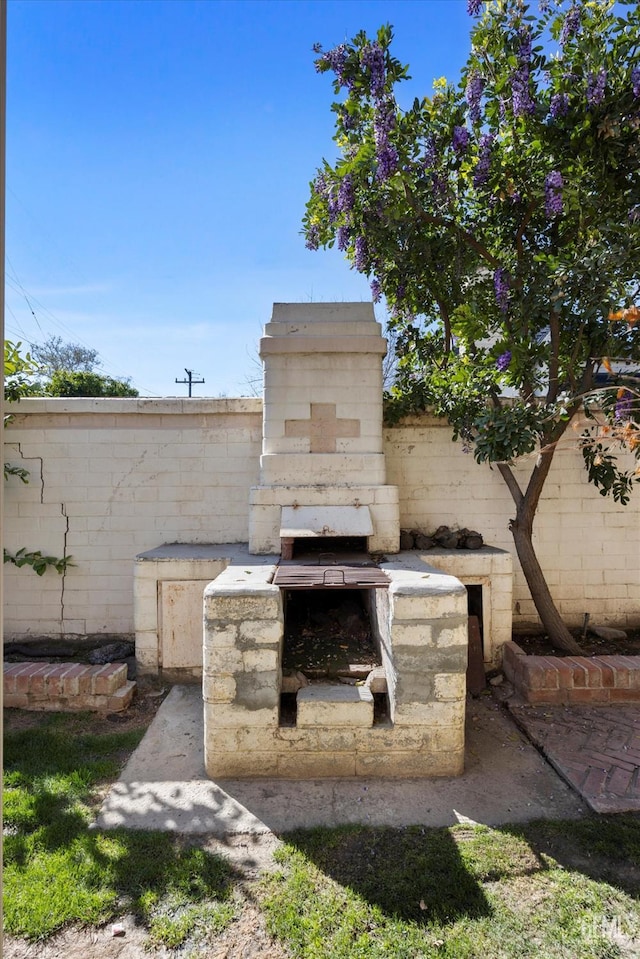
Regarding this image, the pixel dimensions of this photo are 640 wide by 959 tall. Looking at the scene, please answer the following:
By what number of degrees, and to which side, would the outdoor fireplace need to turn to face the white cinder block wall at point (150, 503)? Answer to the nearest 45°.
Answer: approximately 135° to its right

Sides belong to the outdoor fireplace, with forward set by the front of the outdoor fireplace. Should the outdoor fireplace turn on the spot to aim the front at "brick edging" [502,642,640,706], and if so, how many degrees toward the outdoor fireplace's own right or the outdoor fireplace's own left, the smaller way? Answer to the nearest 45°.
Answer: approximately 90° to the outdoor fireplace's own left

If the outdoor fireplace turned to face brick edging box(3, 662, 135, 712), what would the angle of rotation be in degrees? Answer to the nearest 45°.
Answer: approximately 90° to its right

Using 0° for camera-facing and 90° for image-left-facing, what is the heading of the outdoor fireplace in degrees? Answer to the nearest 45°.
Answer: approximately 0°
